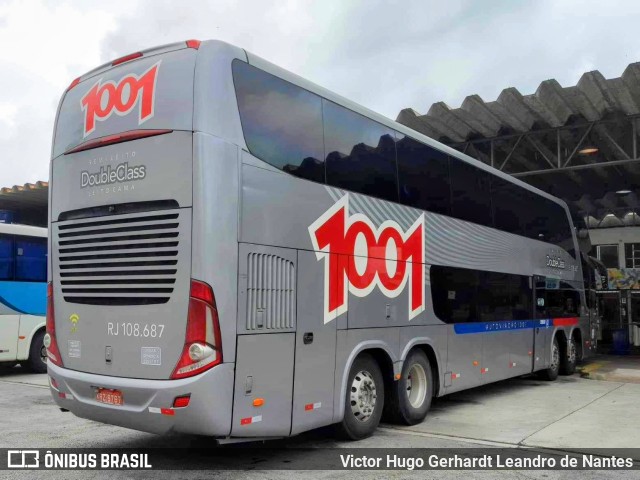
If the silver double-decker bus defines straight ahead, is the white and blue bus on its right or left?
on its left

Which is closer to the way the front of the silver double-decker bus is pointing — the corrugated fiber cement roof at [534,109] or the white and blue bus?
the corrugated fiber cement roof

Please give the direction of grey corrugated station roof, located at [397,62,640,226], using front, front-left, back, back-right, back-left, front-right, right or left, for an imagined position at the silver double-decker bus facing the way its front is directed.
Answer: front

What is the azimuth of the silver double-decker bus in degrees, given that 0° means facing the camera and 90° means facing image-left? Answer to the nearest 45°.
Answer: approximately 225°

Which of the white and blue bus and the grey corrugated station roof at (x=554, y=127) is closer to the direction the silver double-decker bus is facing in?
the grey corrugated station roof

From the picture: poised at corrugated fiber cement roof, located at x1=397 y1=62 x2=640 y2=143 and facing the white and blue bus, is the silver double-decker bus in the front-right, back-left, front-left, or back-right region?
front-left

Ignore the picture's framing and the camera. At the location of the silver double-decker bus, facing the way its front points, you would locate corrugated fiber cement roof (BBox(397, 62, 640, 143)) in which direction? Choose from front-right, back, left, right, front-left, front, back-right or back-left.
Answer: front

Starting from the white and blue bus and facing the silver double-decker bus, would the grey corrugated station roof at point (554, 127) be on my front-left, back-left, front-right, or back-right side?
front-left
